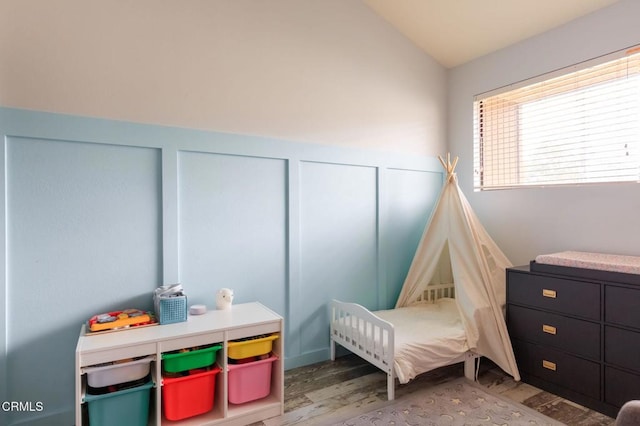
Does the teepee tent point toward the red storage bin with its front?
yes

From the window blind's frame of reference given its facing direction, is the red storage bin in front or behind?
in front

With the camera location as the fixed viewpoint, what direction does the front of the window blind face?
facing the viewer and to the left of the viewer

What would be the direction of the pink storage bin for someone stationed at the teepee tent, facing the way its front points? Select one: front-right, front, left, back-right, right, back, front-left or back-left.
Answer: front

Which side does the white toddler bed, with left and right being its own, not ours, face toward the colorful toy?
front

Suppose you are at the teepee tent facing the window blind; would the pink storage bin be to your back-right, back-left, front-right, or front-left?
back-right

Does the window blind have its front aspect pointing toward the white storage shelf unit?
yes

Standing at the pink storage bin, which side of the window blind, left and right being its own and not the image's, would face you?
front

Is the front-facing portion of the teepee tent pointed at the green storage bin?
yes

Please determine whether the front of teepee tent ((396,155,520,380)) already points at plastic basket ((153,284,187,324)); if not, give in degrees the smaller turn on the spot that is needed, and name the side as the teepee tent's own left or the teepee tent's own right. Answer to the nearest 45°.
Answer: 0° — it already faces it

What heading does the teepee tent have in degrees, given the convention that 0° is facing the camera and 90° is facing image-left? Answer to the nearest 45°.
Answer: approximately 45°

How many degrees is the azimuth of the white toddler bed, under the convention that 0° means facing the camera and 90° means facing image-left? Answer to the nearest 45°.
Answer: approximately 45°
